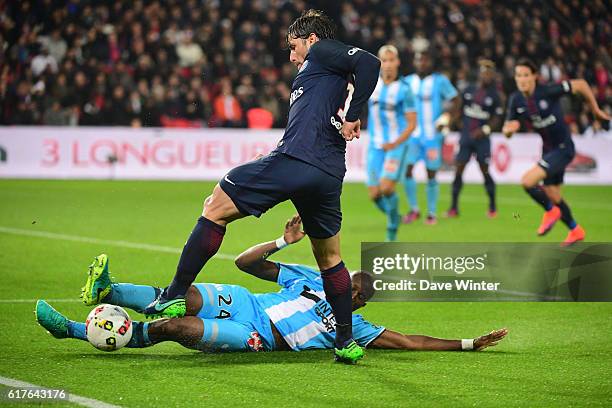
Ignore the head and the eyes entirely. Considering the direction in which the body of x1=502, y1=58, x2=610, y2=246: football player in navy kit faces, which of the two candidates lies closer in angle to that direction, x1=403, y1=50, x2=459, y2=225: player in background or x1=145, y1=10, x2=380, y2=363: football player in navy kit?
the football player in navy kit

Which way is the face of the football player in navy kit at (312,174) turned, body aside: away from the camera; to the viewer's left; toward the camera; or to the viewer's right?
to the viewer's left

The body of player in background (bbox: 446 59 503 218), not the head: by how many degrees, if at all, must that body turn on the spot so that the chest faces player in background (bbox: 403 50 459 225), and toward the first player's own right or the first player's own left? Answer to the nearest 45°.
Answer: approximately 45° to the first player's own right

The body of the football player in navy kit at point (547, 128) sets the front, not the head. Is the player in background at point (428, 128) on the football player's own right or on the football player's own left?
on the football player's own right

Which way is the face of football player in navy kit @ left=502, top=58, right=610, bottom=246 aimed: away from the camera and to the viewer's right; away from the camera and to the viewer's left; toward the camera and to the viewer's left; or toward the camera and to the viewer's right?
toward the camera and to the viewer's left

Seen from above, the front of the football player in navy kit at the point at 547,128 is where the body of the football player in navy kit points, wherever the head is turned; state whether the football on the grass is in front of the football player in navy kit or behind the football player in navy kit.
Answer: in front

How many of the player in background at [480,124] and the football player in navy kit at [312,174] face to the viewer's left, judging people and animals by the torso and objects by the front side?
1

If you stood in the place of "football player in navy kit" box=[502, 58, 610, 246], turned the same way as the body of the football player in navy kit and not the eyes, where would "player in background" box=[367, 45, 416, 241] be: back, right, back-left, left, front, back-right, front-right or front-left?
front-right

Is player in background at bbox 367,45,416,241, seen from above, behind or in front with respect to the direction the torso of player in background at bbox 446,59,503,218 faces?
in front

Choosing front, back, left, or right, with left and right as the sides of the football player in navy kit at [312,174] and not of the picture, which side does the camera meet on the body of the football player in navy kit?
left
